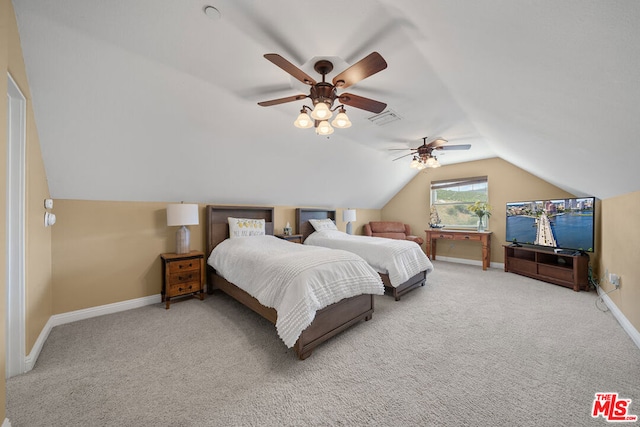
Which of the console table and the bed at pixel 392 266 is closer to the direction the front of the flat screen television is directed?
the bed

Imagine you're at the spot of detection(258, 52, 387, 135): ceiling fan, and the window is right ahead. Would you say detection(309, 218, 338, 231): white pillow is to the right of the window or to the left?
left

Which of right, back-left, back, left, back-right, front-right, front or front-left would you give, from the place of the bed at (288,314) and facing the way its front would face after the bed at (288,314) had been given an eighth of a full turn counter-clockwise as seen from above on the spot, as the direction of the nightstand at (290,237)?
left

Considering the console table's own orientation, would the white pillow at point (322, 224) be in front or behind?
in front

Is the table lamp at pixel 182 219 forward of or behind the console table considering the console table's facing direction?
forward

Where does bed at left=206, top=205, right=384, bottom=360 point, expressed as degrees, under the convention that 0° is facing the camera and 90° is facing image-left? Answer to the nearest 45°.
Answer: approximately 315°

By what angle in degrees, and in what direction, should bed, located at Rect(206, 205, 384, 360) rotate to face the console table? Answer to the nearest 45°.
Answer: approximately 90° to its left

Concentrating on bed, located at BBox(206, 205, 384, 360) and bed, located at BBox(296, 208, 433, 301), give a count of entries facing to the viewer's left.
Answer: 0

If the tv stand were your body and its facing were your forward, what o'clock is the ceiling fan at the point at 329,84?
The ceiling fan is roughly at 11 o'clock from the tv stand.

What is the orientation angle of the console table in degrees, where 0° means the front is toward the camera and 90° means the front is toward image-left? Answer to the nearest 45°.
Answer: approximately 45°

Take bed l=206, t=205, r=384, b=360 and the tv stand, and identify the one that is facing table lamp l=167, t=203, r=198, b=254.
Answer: the tv stand

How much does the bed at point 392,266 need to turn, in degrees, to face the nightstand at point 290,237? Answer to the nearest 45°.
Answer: approximately 135° to its right
